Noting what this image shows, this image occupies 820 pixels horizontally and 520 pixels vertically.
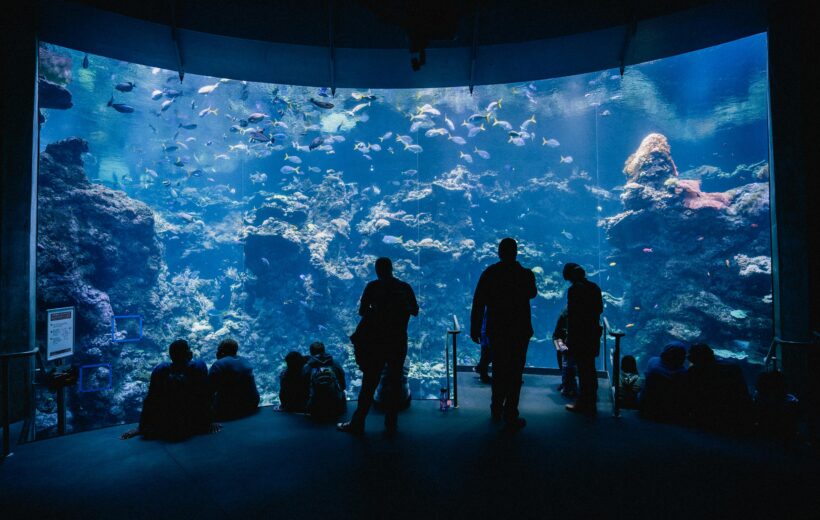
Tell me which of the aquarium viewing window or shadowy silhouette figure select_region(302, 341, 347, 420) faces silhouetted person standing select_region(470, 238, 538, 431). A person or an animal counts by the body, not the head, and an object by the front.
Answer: the aquarium viewing window

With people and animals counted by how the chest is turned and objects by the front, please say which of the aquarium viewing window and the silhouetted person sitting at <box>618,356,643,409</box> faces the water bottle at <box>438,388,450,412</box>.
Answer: the aquarium viewing window

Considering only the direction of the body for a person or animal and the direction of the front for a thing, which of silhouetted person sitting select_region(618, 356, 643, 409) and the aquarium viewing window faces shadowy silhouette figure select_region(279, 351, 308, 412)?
the aquarium viewing window

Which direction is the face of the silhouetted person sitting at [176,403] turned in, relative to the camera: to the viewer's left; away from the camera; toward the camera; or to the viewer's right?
away from the camera

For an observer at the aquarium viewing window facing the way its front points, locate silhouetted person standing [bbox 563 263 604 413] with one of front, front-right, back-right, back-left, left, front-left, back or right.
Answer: front

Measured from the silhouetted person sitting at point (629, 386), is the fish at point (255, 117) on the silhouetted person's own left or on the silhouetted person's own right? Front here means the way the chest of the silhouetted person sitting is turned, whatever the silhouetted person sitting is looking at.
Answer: on the silhouetted person's own left

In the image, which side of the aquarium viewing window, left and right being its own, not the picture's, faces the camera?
front

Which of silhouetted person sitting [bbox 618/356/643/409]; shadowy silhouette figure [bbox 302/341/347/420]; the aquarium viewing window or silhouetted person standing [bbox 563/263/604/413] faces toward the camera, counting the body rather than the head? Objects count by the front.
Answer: the aquarium viewing window

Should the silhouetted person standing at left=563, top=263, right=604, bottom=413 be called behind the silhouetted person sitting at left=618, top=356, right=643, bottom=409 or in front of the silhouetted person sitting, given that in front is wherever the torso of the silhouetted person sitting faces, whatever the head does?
behind

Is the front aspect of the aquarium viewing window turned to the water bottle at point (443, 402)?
yes

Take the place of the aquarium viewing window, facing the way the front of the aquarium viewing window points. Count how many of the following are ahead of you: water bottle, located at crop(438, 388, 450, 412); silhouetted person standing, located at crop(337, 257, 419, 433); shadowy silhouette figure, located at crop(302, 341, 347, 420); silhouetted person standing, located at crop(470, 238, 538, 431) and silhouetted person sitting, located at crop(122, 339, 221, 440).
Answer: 5

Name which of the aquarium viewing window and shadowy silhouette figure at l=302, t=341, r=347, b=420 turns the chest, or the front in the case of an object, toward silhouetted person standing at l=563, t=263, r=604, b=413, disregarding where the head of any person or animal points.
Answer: the aquarium viewing window

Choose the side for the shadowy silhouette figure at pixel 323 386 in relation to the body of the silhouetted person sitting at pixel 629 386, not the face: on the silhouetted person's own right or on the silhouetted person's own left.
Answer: on the silhouetted person's own left

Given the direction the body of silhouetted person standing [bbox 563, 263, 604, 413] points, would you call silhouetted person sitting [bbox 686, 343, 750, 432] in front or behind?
behind

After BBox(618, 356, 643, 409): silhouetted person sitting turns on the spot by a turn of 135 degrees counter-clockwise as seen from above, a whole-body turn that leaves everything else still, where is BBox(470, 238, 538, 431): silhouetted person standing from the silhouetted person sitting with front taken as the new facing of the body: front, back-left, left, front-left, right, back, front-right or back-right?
front

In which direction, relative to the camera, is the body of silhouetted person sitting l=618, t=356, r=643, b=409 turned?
away from the camera

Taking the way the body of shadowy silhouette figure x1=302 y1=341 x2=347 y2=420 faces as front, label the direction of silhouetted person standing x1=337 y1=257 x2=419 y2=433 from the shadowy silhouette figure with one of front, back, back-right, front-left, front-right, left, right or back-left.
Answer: back-right

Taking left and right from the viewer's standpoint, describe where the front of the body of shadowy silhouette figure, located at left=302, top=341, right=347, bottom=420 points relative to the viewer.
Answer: facing away from the viewer

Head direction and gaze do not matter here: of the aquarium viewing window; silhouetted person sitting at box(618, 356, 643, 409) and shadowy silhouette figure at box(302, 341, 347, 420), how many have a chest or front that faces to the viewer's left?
0
